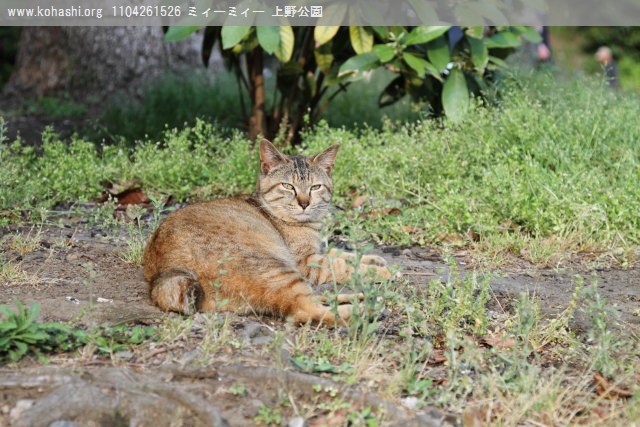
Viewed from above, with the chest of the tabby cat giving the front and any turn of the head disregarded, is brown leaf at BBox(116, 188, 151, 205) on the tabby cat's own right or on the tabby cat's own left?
on the tabby cat's own left

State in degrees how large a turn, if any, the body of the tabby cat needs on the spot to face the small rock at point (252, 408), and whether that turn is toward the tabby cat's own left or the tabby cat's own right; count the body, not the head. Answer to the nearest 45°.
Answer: approximately 90° to the tabby cat's own right

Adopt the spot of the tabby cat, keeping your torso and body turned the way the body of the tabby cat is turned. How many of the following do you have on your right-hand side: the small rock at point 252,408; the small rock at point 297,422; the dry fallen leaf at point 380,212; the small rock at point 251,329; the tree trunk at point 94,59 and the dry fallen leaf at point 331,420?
4

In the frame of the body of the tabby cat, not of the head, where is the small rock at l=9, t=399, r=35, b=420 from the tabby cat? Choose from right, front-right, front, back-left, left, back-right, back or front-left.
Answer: back-right

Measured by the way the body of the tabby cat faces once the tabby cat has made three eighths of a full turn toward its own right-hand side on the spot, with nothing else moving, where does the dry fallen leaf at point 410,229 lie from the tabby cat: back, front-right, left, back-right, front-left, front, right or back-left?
back

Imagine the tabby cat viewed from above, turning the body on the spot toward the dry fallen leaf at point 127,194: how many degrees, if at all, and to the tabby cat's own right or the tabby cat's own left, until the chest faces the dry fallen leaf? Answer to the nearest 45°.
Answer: approximately 135° to the tabby cat's own left

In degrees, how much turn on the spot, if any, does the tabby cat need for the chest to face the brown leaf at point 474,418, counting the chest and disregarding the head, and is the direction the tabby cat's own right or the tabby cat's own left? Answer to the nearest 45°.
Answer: approximately 45° to the tabby cat's own right

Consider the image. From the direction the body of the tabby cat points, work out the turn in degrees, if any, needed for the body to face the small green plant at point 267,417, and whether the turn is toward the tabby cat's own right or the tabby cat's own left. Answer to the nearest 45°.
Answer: approximately 90° to the tabby cat's own right

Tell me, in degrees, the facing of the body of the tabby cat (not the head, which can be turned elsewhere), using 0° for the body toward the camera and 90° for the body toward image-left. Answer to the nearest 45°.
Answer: approximately 270°

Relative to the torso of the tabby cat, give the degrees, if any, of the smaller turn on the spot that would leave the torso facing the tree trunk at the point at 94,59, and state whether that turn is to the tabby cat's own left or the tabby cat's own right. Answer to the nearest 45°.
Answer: approximately 90° to the tabby cat's own left

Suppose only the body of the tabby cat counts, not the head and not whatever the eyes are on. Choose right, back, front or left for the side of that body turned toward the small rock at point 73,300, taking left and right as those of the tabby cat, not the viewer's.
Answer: back

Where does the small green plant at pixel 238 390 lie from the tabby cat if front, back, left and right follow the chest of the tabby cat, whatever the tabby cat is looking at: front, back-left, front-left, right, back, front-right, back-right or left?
right

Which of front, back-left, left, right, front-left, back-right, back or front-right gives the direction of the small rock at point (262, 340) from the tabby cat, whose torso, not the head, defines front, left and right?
right
